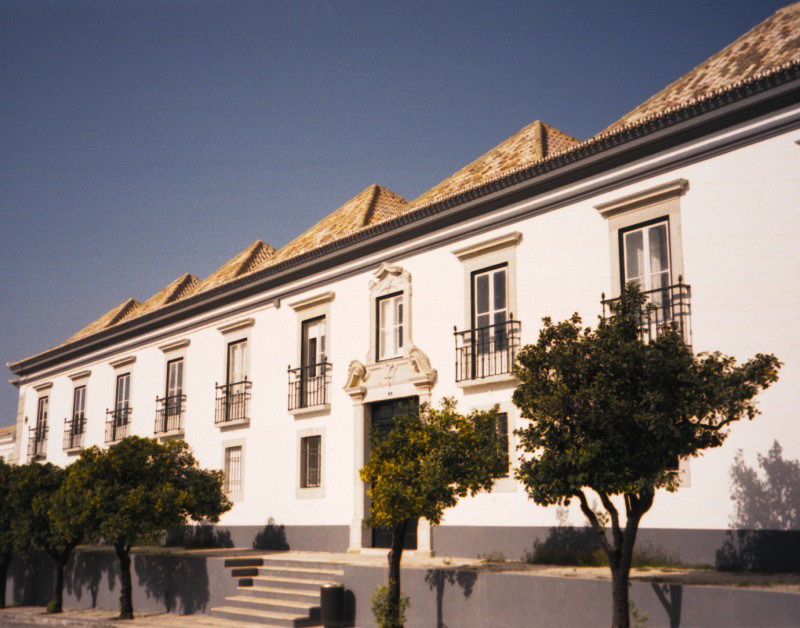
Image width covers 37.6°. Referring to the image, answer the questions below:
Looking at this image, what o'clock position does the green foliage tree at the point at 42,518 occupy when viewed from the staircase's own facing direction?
The green foliage tree is roughly at 3 o'clock from the staircase.

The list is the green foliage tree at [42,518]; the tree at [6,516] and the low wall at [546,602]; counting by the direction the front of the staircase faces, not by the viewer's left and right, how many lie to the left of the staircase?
1

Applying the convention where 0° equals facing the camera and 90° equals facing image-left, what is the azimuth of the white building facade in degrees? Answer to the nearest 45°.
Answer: approximately 45°

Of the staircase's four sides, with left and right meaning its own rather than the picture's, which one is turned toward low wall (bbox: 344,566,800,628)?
left

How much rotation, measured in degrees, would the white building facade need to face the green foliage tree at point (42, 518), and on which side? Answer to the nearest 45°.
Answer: approximately 90° to its right

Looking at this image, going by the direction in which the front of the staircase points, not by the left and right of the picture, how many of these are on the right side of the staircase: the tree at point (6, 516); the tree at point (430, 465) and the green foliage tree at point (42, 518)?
2

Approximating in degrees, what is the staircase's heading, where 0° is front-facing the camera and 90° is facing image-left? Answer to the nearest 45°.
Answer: approximately 45°

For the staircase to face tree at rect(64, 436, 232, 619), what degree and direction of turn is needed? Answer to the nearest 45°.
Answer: approximately 45° to its right

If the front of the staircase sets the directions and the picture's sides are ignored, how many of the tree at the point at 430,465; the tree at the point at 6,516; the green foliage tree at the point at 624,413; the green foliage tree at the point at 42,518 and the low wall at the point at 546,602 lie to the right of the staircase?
2
